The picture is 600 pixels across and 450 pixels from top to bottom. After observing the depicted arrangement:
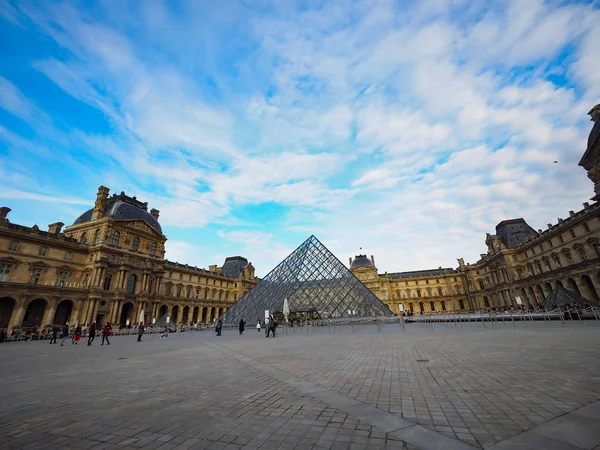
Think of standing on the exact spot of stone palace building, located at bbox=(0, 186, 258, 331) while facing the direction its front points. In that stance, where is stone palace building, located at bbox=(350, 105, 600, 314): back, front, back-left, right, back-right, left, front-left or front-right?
front

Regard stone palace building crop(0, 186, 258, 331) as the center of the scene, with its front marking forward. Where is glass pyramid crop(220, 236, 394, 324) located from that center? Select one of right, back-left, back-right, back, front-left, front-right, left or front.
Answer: front

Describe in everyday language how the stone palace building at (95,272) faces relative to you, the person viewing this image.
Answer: facing the viewer and to the right of the viewer

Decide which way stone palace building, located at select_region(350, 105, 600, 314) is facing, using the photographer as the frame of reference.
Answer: facing the viewer and to the left of the viewer

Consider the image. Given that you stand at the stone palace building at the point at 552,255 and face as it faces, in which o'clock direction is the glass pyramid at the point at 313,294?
The glass pyramid is roughly at 12 o'clock from the stone palace building.

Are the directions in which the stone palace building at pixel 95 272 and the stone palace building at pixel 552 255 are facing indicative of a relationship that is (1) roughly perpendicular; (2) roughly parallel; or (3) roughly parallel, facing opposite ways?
roughly parallel, facing opposite ways

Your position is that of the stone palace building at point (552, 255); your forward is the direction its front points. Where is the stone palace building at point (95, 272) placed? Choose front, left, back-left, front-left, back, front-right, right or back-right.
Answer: front
